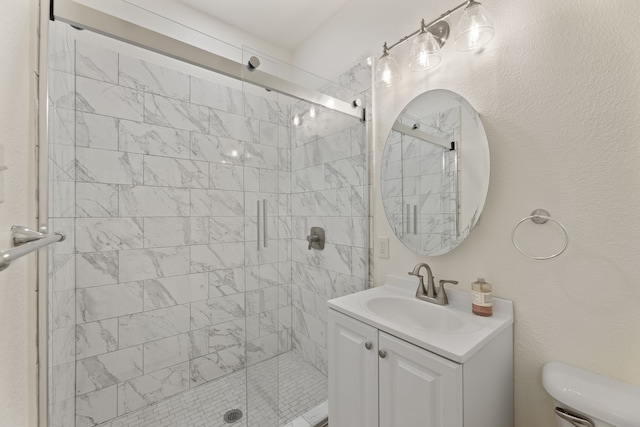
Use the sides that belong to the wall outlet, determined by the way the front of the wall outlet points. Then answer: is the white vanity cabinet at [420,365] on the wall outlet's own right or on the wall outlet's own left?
on the wall outlet's own left

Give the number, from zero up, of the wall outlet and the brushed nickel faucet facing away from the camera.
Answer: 0

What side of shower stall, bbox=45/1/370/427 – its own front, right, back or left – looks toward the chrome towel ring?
front

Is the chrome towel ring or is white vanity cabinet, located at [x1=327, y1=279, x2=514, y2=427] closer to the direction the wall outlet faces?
the white vanity cabinet

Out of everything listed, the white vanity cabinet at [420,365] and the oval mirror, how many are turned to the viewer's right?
0

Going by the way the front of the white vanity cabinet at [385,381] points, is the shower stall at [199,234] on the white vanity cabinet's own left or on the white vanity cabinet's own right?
on the white vanity cabinet's own right

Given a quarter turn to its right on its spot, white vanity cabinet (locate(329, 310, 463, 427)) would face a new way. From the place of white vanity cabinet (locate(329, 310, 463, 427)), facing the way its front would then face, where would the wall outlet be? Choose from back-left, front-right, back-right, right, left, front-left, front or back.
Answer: front-right

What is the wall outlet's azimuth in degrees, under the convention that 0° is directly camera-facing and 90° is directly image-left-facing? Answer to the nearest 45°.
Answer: approximately 45°

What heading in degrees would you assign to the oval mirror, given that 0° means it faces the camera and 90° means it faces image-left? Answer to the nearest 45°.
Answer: approximately 45°
